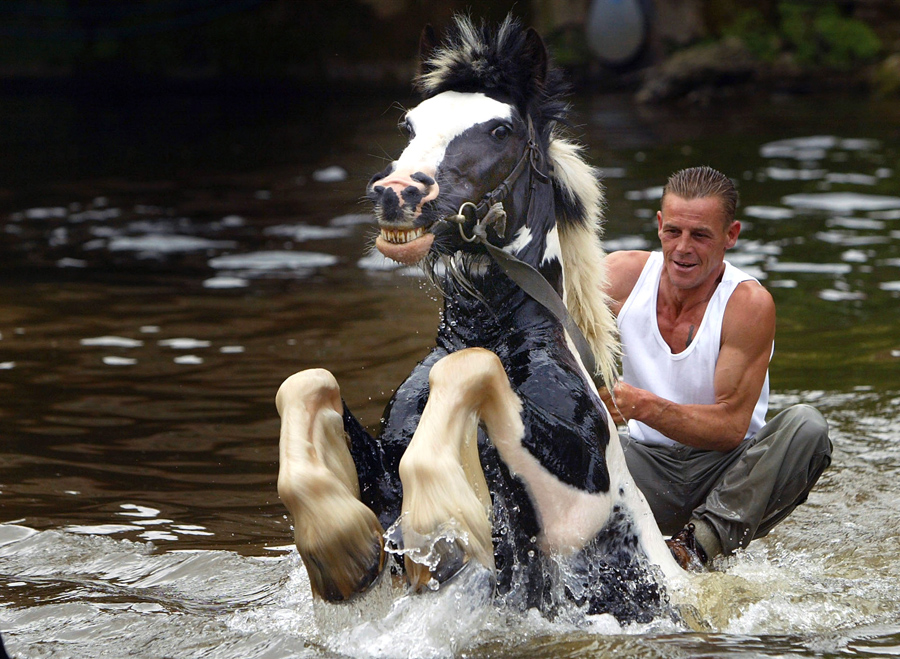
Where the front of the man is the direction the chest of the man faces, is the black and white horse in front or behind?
in front

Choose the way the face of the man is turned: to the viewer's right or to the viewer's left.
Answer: to the viewer's left

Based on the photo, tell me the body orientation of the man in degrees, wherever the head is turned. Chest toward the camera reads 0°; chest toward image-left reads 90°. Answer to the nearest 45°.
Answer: approximately 45°

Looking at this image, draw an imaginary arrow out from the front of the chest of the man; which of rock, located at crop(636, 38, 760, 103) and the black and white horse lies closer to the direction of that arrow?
the black and white horse

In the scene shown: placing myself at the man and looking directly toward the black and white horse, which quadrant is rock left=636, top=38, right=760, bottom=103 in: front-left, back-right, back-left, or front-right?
back-right

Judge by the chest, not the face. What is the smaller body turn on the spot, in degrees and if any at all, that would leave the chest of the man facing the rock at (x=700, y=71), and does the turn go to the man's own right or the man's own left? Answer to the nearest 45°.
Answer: approximately 135° to the man's own right
